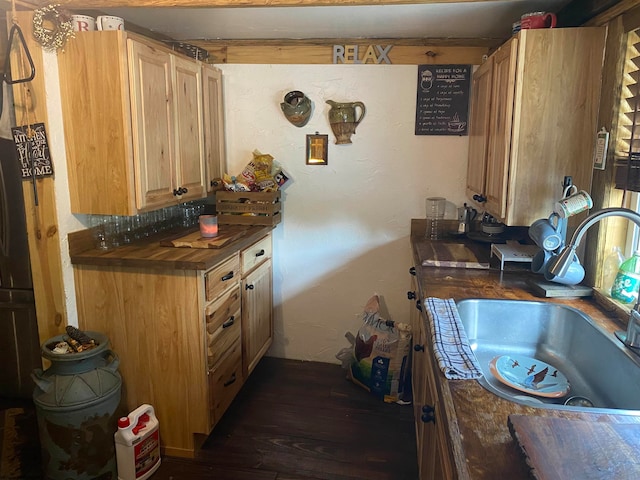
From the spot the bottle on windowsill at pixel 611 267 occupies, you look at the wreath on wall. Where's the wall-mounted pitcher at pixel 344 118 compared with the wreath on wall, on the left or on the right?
right

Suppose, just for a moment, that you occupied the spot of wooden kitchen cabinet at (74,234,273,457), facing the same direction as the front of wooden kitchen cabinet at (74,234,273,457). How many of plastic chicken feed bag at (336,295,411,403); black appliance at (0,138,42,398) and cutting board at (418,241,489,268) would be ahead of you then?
2

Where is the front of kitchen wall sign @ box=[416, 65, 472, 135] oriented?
toward the camera

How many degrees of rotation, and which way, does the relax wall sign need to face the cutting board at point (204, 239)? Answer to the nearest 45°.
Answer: approximately 45° to its right

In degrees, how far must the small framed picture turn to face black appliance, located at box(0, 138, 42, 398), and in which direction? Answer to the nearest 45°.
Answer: approximately 45° to its right

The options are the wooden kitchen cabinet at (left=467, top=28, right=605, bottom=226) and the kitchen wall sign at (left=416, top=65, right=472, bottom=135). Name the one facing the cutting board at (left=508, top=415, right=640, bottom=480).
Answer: the kitchen wall sign

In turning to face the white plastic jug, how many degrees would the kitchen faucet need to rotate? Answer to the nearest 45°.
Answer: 0° — it already faces it

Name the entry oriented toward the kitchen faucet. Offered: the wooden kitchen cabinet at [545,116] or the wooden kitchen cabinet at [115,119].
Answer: the wooden kitchen cabinet at [115,119]

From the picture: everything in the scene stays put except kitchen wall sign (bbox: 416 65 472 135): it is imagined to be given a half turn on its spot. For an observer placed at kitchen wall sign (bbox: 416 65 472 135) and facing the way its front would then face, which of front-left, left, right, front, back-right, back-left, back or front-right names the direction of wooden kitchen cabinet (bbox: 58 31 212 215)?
back-left

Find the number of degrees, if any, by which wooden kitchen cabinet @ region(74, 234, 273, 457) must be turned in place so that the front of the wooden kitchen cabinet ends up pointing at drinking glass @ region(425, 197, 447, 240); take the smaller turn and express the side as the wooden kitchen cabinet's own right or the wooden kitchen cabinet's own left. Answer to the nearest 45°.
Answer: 0° — it already faces it

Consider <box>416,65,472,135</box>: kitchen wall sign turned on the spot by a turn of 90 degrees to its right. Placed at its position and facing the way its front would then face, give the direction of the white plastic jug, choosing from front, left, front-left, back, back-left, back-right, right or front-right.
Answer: front-left

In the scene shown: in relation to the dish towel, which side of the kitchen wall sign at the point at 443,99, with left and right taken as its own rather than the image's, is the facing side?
front

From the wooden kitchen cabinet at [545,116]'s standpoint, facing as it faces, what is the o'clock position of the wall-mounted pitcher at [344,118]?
The wall-mounted pitcher is roughly at 1 o'clock from the wooden kitchen cabinet.

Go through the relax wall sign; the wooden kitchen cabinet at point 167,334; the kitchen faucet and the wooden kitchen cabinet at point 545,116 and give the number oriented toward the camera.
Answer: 1

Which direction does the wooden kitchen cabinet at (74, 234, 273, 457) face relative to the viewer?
to the viewer's right
